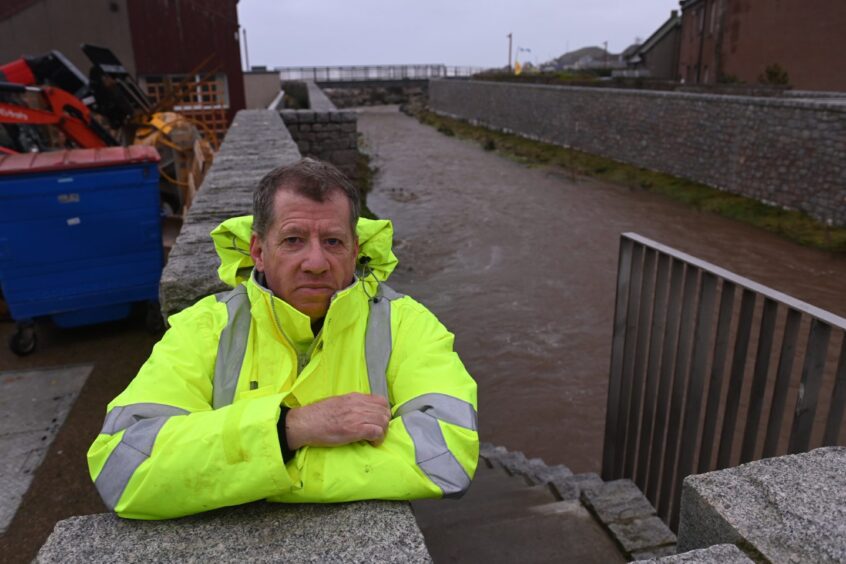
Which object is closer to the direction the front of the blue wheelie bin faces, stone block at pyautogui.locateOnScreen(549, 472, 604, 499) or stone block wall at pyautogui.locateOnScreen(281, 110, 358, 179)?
the stone block

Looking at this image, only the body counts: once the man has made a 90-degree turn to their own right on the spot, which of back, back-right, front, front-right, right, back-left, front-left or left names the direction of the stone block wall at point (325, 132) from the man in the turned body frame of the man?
right

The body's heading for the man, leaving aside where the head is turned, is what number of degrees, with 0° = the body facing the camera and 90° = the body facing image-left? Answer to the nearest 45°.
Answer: approximately 0°

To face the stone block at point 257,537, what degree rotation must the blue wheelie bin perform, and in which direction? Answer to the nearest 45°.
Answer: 0° — it already faces it

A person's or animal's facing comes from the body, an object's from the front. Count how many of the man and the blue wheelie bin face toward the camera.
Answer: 2

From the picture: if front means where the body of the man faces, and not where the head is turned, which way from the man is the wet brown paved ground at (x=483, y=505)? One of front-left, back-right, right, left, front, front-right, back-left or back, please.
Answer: back-left

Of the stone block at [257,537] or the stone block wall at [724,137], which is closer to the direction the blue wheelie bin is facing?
the stone block

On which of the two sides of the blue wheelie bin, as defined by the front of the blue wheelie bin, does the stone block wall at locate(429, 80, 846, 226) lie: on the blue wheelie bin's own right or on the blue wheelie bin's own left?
on the blue wheelie bin's own left
